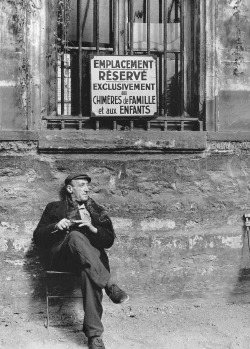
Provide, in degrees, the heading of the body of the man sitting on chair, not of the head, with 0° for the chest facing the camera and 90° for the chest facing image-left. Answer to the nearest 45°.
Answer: approximately 315°

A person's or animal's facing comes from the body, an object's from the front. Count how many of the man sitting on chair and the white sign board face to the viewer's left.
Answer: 0

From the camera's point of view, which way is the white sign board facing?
toward the camera
